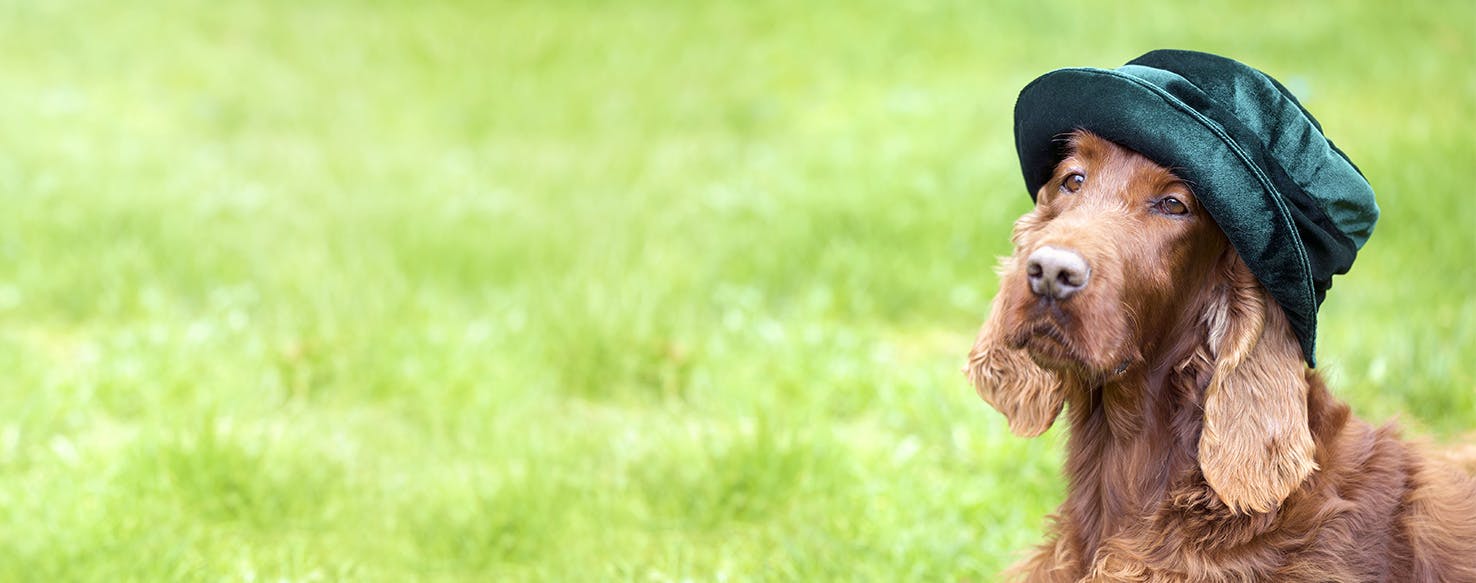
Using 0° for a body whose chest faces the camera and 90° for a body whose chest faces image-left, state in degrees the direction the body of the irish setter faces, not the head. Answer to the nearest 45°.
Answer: approximately 45°
